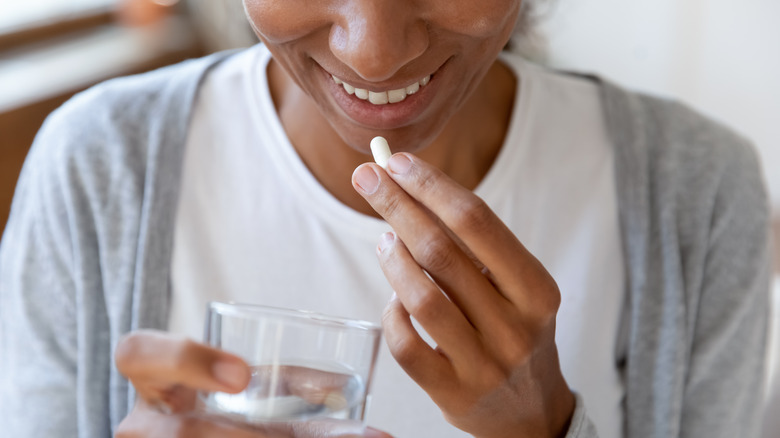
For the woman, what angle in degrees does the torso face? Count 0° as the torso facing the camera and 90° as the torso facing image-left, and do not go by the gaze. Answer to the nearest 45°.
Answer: approximately 0°
